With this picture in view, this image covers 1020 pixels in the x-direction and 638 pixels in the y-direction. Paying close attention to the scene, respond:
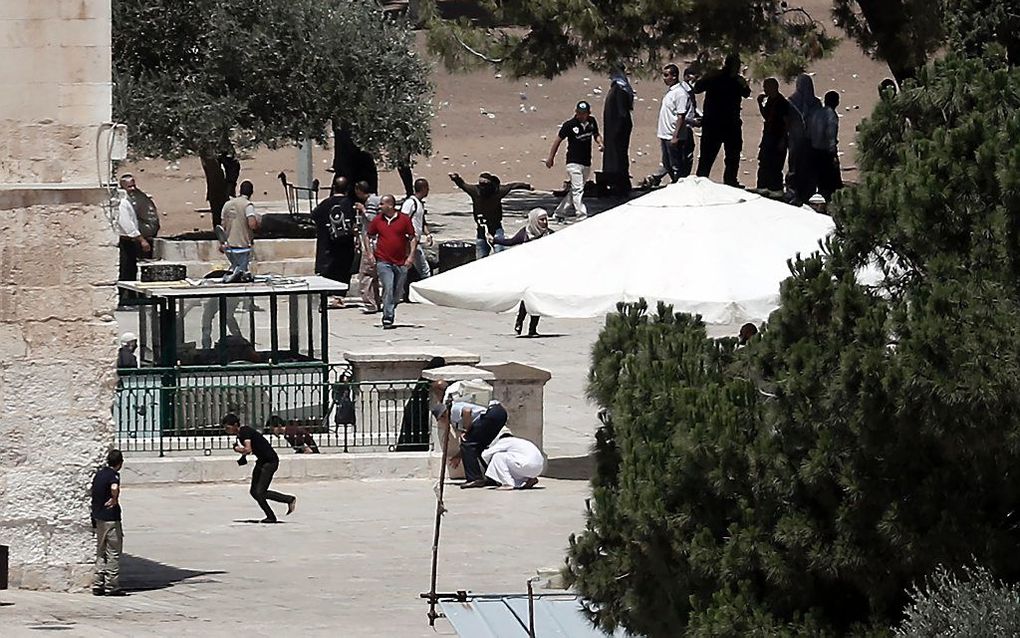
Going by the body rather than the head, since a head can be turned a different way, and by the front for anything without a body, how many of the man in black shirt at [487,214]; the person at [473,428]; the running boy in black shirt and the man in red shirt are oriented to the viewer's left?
2

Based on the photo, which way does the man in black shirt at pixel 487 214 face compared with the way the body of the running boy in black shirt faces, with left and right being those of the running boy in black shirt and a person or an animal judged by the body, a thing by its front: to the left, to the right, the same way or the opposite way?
to the left

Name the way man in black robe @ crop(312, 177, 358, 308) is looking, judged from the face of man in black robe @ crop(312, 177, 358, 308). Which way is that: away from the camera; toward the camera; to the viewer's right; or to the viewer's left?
away from the camera

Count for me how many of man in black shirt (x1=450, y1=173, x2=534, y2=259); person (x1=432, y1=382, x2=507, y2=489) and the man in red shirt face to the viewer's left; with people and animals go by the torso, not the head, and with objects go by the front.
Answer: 1

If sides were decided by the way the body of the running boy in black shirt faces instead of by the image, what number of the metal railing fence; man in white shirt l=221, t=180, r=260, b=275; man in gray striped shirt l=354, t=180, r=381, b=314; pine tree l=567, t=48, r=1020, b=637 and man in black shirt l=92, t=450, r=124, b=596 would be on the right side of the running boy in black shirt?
3

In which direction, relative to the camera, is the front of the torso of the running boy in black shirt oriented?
to the viewer's left

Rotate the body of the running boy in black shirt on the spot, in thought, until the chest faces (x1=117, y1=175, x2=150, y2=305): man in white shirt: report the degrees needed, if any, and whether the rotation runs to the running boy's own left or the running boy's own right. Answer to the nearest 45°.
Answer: approximately 90° to the running boy's own right

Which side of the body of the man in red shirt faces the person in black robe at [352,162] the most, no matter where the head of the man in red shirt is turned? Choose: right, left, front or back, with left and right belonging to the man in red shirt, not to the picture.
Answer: back

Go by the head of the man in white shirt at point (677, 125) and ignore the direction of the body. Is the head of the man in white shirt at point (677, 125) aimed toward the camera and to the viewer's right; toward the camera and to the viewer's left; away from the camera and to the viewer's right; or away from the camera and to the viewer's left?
toward the camera and to the viewer's left
